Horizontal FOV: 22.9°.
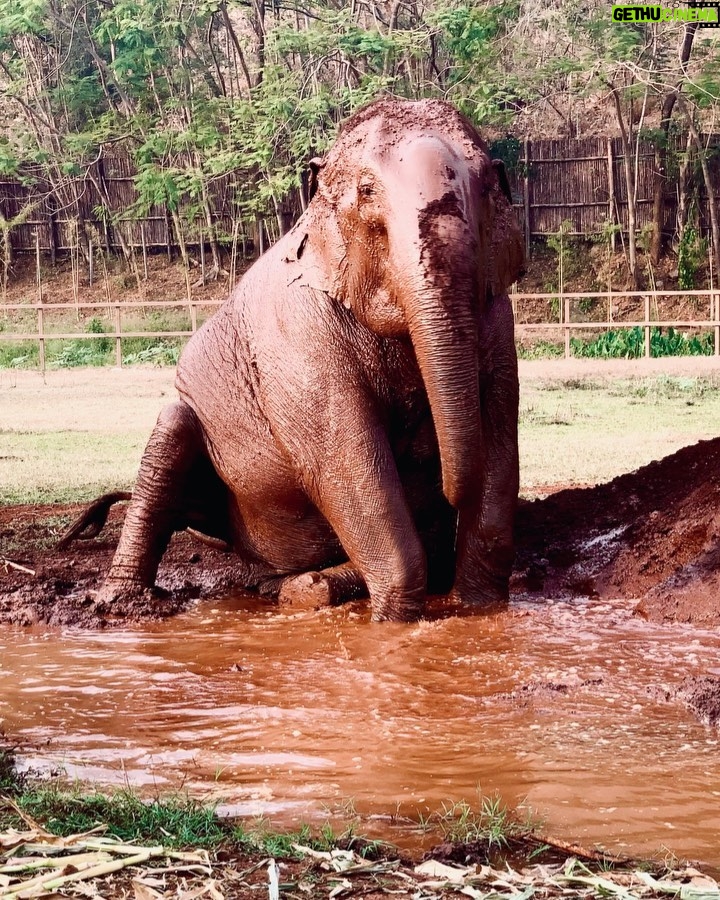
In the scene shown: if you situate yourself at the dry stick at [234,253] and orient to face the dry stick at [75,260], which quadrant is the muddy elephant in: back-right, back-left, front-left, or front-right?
back-left

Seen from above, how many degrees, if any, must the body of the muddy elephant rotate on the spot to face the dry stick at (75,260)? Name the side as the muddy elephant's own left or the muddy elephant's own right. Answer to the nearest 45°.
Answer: approximately 135° to the muddy elephant's own left

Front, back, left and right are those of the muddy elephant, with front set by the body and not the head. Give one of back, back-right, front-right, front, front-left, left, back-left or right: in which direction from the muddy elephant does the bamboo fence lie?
back-left

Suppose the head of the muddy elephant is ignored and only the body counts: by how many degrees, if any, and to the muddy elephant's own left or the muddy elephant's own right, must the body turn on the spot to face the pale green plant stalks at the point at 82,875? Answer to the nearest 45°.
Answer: approximately 45° to the muddy elephant's own right

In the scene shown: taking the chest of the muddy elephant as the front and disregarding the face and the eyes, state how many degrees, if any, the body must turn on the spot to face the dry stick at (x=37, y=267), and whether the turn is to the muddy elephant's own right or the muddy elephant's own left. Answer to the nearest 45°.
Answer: approximately 135° to the muddy elephant's own left

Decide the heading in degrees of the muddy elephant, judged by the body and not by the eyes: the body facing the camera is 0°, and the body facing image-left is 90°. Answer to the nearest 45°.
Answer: approximately 315°

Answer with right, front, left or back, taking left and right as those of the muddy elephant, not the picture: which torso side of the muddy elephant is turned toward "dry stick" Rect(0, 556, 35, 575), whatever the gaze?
back

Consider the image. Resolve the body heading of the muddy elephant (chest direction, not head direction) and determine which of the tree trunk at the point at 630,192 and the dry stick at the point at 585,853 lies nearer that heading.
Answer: the dry stick

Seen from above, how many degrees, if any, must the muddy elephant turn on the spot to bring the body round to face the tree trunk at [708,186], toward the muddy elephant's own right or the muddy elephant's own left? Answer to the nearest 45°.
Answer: approximately 135° to the muddy elephant's own left

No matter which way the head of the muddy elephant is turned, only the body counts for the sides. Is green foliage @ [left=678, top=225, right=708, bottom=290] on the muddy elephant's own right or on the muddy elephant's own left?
on the muddy elephant's own left

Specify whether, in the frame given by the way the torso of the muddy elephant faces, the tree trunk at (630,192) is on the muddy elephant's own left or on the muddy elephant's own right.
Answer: on the muddy elephant's own left
